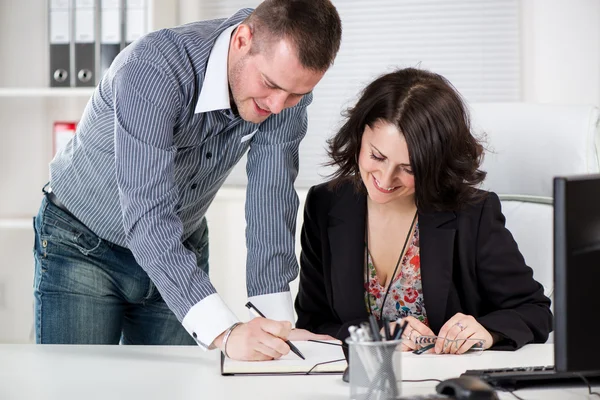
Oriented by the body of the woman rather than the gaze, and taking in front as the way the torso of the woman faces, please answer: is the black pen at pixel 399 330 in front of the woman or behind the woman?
in front

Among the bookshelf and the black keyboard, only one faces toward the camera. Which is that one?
the bookshelf

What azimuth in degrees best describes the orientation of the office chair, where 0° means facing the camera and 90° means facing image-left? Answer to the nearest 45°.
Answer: approximately 0°

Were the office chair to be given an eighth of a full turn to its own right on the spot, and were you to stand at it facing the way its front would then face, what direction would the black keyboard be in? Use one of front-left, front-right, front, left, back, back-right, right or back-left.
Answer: front-left

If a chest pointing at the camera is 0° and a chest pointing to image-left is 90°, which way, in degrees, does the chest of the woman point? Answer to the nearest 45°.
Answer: approximately 0°

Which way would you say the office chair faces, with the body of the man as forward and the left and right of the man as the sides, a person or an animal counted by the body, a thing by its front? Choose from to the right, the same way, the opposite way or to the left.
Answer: to the right

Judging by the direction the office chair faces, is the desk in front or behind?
in front

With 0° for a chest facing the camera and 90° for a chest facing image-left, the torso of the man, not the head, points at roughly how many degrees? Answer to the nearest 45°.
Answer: approximately 315°

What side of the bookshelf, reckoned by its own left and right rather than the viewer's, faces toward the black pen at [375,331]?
front

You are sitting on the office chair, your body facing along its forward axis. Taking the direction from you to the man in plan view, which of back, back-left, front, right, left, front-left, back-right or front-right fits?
front-right

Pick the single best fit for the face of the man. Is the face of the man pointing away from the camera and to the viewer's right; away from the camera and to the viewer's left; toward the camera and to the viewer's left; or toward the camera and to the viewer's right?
toward the camera and to the viewer's right

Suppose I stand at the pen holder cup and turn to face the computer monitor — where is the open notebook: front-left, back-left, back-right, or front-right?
back-left

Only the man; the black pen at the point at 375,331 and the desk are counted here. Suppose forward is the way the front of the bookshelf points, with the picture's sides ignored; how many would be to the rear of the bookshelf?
0
